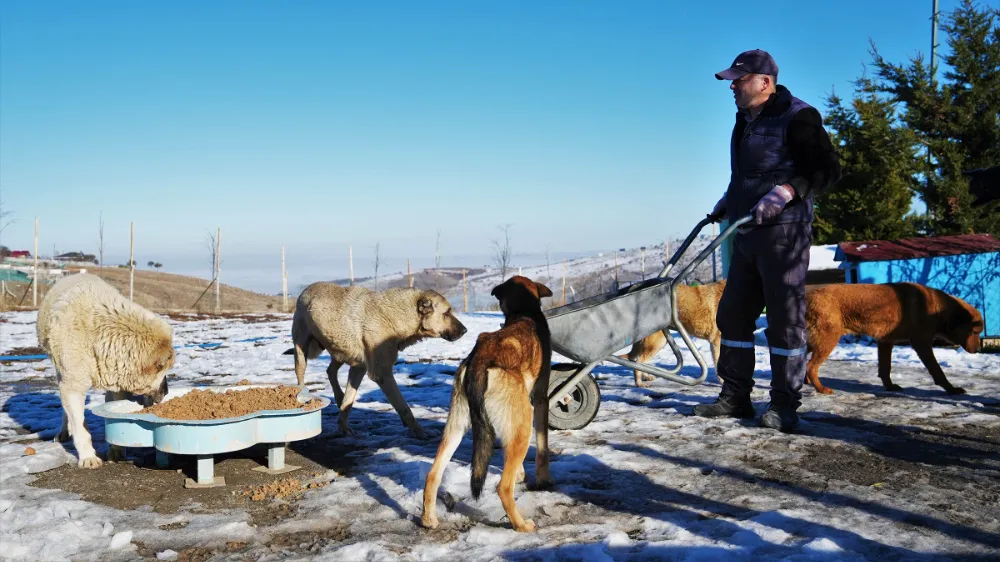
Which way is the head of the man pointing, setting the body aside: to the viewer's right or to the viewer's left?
to the viewer's left

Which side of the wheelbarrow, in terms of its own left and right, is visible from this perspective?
left

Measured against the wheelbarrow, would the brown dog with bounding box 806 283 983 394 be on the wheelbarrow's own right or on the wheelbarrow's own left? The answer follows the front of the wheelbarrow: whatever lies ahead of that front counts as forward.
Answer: on the wheelbarrow's own right

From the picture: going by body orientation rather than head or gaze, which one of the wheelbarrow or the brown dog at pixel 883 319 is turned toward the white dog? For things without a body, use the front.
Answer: the wheelbarrow

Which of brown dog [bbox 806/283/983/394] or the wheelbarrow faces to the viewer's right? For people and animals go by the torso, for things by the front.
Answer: the brown dog

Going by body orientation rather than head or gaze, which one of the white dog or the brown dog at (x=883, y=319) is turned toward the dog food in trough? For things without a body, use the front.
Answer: the white dog

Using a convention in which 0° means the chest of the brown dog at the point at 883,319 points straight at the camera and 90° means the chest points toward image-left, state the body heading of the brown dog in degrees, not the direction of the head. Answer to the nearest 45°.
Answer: approximately 270°
